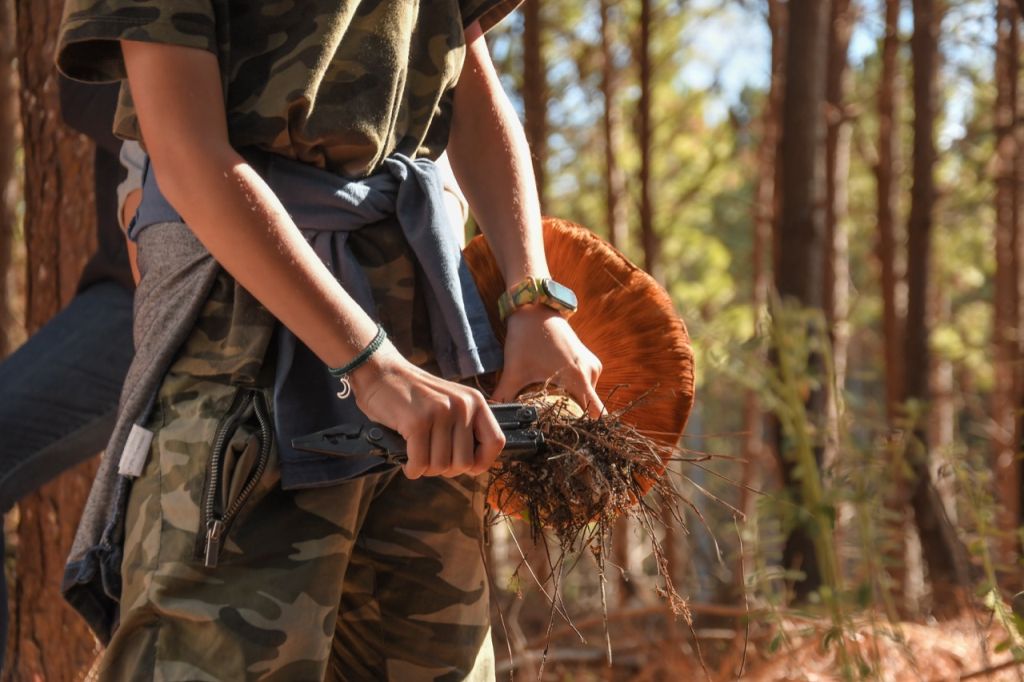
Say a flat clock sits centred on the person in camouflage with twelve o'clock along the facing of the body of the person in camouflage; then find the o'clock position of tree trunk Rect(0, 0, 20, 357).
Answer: The tree trunk is roughly at 7 o'clock from the person in camouflage.

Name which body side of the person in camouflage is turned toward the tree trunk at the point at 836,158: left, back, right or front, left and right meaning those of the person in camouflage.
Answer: left

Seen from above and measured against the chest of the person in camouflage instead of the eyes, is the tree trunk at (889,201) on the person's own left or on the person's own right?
on the person's own left

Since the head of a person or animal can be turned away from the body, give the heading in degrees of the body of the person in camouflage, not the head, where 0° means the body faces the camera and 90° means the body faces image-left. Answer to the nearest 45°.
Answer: approximately 315°

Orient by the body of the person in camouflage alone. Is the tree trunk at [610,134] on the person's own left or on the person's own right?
on the person's own left
